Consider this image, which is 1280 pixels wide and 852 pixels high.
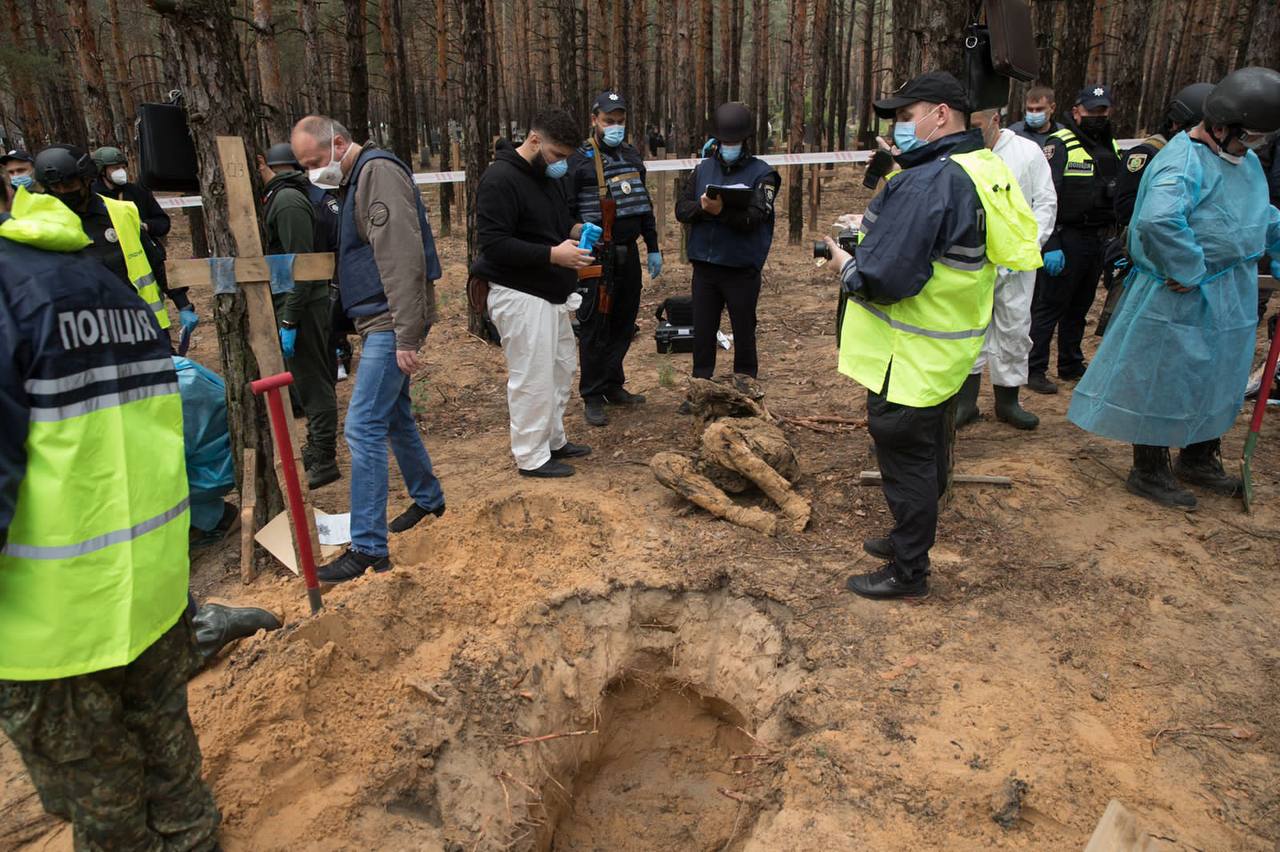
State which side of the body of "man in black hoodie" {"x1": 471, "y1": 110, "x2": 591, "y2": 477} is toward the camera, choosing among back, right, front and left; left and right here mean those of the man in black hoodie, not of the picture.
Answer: right

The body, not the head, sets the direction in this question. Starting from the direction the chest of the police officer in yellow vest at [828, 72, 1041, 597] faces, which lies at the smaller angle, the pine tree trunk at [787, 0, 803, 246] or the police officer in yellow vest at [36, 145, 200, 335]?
the police officer in yellow vest

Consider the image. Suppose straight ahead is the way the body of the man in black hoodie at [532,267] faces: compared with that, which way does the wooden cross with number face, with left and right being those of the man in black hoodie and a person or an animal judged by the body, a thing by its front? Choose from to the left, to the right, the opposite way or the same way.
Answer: to the right

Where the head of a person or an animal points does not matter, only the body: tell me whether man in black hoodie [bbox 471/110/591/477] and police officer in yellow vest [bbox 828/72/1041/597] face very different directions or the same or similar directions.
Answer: very different directions

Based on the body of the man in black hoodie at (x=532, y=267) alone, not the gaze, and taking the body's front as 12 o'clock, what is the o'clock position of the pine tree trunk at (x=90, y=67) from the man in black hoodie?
The pine tree trunk is roughly at 8 o'clock from the man in black hoodie.

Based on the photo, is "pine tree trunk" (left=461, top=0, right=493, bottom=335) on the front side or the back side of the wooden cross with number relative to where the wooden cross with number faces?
on the back side

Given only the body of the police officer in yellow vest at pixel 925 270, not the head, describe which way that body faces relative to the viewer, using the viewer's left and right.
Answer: facing to the left of the viewer

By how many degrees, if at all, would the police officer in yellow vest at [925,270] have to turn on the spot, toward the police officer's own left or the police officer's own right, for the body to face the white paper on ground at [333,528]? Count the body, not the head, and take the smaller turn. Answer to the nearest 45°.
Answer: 0° — they already face it

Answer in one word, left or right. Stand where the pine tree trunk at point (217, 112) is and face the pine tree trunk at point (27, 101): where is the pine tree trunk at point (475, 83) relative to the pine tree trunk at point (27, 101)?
right

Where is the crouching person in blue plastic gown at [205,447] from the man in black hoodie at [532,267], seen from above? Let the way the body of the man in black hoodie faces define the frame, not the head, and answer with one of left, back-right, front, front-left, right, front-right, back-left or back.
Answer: back
